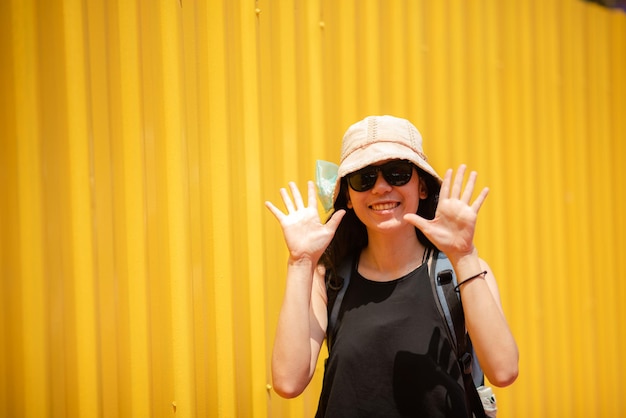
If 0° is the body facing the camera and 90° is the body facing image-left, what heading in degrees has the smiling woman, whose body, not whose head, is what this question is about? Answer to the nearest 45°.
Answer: approximately 0°

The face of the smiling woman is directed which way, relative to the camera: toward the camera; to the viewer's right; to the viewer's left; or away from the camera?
toward the camera
